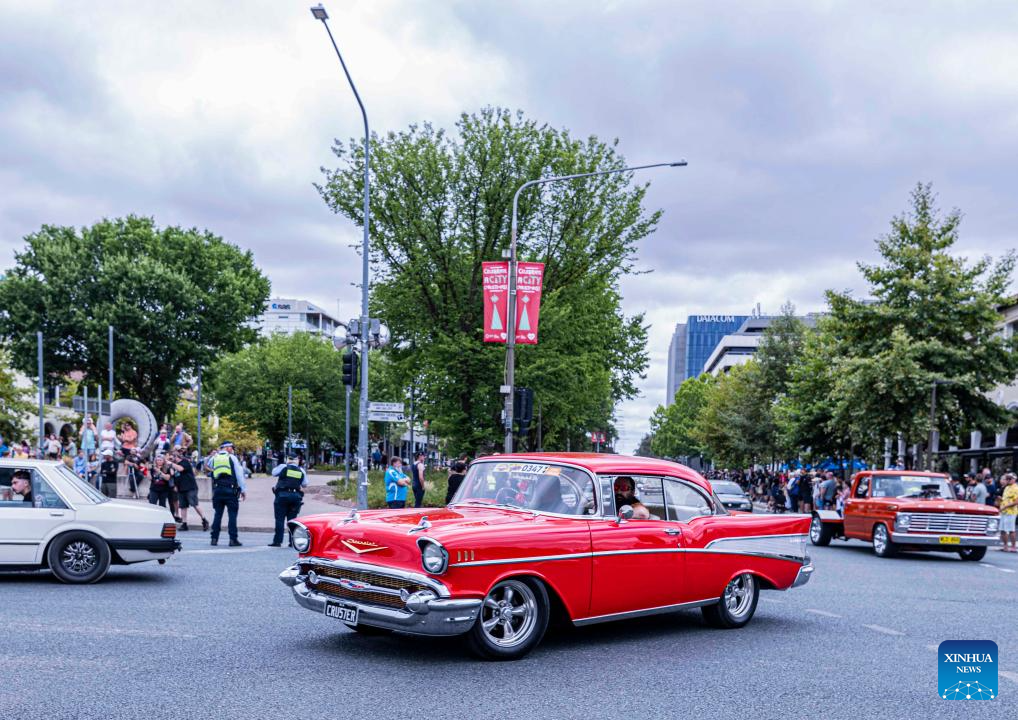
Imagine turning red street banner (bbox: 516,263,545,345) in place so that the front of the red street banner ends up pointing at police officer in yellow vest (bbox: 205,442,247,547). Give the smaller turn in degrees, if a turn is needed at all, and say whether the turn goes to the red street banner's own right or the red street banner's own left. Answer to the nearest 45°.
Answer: approximately 45° to the red street banner's own right

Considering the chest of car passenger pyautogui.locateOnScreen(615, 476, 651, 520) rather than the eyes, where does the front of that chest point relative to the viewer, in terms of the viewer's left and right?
facing the viewer and to the left of the viewer

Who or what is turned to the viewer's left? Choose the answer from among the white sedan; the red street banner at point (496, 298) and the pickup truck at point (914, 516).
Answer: the white sedan

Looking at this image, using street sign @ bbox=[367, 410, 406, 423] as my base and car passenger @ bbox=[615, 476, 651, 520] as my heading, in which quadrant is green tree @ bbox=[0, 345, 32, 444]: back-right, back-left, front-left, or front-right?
back-right

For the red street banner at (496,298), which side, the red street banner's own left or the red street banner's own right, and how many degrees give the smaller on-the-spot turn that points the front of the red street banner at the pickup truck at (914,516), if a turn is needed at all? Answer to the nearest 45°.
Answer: approximately 45° to the red street banner's own left

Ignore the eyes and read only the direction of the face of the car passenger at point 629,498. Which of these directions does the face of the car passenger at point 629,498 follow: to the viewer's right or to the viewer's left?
to the viewer's left

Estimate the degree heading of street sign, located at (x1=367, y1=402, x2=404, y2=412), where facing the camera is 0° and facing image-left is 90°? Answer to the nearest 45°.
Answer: approximately 0°

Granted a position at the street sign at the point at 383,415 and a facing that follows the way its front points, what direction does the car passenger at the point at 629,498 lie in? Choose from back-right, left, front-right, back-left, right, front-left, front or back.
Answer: front

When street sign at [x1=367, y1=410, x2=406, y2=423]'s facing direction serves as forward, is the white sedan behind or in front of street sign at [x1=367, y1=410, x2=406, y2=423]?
in front

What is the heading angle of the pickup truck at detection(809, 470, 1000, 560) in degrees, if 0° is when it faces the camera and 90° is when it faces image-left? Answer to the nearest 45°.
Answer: approximately 315°

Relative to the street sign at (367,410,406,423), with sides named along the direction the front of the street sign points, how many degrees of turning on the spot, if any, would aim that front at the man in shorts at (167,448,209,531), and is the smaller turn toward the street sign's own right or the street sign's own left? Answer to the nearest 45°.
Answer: approximately 45° to the street sign's own right

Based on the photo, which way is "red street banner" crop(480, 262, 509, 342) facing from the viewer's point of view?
toward the camera

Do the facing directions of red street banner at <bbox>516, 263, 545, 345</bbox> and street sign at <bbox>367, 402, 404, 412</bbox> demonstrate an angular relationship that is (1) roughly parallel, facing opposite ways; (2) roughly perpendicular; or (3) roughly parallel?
roughly parallel

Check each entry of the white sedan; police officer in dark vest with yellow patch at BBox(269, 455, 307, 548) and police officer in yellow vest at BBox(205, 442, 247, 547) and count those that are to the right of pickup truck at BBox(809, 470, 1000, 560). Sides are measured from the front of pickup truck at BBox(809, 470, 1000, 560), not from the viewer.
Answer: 3

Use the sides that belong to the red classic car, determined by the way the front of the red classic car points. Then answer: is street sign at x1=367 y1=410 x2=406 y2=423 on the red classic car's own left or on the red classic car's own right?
on the red classic car's own right

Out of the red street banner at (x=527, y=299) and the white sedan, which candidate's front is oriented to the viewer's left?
the white sedan
